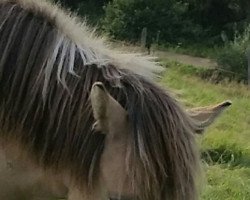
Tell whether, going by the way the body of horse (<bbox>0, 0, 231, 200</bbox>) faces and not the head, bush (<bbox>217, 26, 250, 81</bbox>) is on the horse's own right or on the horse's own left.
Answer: on the horse's own left

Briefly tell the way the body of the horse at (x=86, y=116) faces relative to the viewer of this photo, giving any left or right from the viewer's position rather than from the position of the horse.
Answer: facing the viewer and to the right of the viewer

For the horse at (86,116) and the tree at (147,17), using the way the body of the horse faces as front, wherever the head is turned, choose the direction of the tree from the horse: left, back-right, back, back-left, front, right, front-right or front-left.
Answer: back-left

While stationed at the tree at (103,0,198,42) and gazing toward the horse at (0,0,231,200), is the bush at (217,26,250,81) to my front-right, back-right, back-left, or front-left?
front-left
